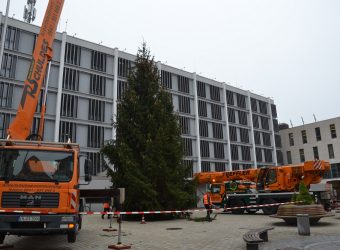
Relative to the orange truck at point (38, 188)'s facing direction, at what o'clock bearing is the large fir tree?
The large fir tree is roughly at 7 o'clock from the orange truck.

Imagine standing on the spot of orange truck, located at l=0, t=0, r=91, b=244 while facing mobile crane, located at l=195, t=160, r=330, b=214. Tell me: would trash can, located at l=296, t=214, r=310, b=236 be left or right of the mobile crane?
right

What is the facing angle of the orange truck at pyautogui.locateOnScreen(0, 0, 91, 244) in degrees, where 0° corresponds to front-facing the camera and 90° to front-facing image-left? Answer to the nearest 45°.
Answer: approximately 0°

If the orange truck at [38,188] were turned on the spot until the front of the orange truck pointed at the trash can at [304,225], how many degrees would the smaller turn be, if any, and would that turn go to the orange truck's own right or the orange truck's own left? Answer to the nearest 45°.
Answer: approximately 90° to the orange truck's own left

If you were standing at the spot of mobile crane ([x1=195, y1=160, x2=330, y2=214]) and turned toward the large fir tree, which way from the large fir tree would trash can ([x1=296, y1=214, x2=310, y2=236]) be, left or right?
left

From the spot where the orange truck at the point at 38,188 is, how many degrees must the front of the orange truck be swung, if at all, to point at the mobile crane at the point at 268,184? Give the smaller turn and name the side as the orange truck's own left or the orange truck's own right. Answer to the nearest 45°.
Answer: approximately 135° to the orange truck's own left

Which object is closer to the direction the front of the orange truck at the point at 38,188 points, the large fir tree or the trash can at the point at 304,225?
the trash can

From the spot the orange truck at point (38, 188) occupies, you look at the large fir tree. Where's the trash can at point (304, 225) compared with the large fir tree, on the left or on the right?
right
